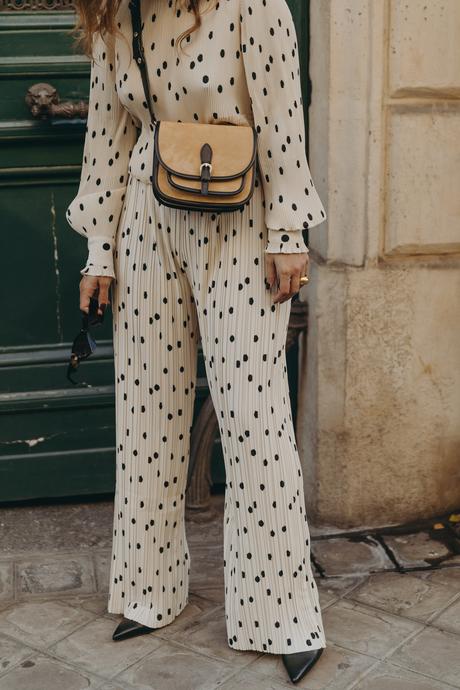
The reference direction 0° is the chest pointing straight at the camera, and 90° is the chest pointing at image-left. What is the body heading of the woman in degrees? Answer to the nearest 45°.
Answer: approximately 45°

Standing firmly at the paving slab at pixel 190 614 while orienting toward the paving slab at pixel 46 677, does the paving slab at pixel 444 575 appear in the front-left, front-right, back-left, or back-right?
back-left

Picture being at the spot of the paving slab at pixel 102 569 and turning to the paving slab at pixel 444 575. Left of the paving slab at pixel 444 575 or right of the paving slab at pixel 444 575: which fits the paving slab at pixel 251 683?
right
